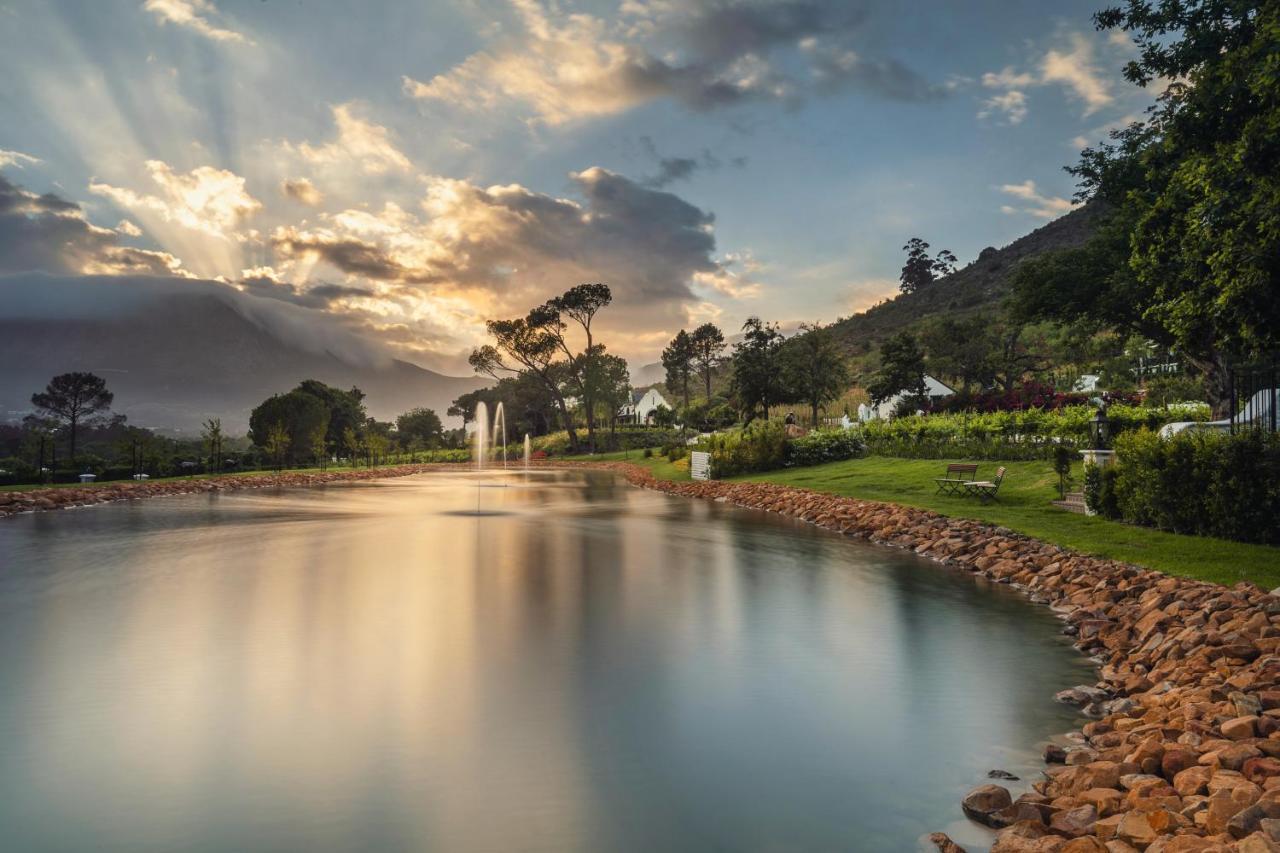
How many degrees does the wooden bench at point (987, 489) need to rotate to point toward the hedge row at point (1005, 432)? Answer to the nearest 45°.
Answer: approximately 90° to its right

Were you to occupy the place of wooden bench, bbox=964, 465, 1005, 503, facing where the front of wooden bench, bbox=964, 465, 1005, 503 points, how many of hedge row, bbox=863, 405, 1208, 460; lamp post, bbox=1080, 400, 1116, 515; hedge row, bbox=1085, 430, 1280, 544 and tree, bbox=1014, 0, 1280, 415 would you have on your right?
1

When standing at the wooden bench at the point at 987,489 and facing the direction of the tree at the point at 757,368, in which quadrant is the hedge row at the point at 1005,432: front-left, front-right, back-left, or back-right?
front-right

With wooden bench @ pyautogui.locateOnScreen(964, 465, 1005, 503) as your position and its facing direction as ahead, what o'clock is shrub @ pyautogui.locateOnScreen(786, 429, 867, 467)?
The shrub is roughly at 2 o'clock from the wooden bench.

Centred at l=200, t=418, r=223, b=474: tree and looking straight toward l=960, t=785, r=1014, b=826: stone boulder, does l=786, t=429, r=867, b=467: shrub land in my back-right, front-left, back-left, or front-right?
front-left

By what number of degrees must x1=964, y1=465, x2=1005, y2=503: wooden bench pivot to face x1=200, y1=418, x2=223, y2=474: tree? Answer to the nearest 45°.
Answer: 0° — it already faces it

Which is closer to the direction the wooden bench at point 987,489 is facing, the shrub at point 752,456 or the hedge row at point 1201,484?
the shrub

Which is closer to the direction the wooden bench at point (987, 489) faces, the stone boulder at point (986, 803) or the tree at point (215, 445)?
the tree

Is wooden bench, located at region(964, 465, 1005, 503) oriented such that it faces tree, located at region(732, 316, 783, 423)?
no

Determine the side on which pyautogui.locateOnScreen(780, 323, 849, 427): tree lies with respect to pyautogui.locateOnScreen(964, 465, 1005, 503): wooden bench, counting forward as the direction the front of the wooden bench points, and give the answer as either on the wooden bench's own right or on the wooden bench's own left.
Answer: on the wooden bench's own right

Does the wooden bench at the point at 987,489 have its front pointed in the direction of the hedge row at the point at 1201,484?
no

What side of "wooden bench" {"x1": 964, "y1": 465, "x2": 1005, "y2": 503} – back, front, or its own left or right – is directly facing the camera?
left

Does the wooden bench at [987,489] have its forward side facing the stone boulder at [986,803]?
no

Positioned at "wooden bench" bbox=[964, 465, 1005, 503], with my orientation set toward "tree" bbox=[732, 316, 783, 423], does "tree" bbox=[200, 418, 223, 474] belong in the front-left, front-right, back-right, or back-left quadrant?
front-left

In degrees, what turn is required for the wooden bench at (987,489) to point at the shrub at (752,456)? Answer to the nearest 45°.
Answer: approximately 45° to its right

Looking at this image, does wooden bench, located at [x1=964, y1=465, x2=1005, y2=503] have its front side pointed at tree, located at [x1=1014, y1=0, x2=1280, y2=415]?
no

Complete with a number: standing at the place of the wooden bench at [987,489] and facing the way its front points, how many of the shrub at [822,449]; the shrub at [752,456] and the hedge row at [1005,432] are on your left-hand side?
0
